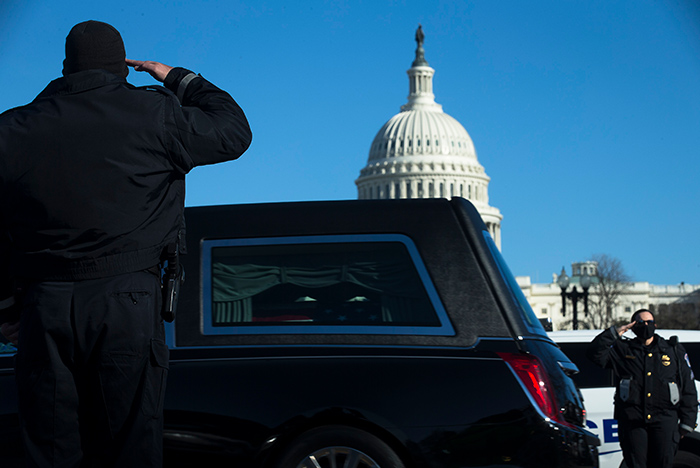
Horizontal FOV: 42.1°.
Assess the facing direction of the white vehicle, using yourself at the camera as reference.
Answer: facing to the left of the viewer

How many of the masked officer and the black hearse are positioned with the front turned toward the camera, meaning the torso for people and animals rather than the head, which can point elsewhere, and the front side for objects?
1

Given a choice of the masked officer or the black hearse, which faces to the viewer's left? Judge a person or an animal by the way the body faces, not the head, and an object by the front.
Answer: the black hearse

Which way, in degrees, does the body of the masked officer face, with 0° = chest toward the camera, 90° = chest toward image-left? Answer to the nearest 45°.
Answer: approximately 0°

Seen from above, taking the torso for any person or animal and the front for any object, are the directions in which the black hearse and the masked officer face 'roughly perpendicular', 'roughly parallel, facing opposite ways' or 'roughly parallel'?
roughly perpendicular

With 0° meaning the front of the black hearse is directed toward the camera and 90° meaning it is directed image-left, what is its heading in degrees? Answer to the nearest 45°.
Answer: approximately 90°

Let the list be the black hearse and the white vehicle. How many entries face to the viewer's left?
2

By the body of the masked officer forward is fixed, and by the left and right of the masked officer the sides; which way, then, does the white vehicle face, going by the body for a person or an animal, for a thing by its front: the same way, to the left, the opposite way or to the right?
to the right
